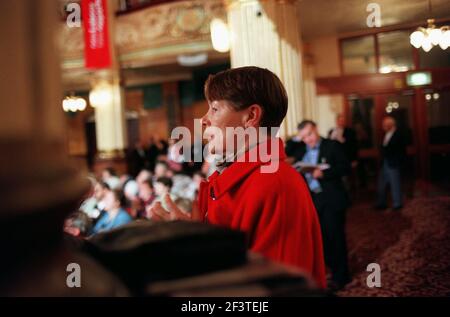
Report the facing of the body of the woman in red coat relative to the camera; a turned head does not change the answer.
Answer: to the viewer's left

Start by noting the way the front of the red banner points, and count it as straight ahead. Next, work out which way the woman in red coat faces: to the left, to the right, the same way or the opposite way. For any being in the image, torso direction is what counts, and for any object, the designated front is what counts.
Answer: to the right

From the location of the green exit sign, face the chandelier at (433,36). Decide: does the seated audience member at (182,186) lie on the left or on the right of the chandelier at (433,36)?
right

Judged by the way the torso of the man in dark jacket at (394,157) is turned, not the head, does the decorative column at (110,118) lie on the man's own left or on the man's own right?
on the man's own right

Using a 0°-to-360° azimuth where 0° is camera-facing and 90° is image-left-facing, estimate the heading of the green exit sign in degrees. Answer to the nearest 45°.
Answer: approximately 0°

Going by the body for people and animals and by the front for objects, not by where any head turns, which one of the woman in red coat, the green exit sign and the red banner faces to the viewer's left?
the woman in red coat

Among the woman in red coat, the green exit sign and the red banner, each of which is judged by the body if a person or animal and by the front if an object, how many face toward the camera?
2

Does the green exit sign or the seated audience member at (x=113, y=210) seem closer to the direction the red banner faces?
the seated audience member

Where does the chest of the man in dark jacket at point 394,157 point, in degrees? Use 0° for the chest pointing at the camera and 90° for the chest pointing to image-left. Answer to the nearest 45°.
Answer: approximately 45°

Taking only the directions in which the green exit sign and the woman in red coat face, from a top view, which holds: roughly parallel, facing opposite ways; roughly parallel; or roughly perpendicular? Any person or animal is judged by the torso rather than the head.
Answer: roughly perpendicular
